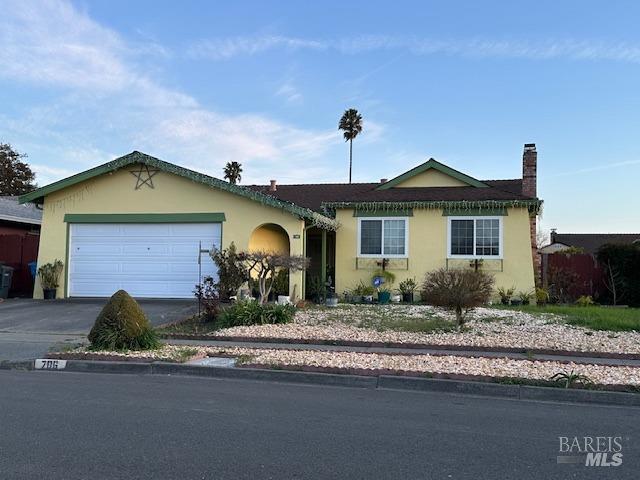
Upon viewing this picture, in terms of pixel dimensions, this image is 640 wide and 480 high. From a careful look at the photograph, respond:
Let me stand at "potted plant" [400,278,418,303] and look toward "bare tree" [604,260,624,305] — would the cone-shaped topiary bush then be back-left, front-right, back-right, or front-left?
back-right

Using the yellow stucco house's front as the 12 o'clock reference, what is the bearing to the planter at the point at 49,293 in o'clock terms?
The planter is roughly at 3 o'clock from the yellow stucco house.

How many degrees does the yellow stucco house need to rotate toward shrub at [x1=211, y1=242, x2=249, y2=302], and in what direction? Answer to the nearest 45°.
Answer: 0° — it already faces it

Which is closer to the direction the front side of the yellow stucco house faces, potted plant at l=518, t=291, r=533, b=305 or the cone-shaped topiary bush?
the cone-shaped topiary bush

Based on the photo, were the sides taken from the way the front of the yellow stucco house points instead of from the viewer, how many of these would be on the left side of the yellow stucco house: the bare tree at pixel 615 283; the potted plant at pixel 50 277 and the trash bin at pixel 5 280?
1

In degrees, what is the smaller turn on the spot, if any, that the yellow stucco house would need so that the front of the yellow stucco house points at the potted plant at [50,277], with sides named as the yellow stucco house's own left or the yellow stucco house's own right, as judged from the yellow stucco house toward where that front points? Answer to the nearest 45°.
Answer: approximately 90° to the yellow stucco house's own right

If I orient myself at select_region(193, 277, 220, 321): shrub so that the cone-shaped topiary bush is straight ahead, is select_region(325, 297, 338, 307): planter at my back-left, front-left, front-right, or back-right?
back-left

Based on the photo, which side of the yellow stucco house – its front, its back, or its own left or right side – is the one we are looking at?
front

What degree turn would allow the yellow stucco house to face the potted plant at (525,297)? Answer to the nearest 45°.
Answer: approximately 90° to its left

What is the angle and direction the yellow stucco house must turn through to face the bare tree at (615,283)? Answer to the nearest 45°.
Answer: approximately 90° to its left

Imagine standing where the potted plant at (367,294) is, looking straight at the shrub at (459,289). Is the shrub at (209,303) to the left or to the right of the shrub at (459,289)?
right

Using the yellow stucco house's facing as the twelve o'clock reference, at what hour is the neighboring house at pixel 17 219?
The neighboring house is roughly at 4 o'clock from the yellow stucco house.

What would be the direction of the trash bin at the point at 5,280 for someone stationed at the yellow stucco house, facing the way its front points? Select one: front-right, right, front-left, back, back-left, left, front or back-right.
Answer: right

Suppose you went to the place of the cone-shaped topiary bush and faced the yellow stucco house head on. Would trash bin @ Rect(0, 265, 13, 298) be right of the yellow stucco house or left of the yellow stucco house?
left

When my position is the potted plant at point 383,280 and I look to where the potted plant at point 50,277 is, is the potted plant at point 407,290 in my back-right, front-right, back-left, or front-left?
back-left

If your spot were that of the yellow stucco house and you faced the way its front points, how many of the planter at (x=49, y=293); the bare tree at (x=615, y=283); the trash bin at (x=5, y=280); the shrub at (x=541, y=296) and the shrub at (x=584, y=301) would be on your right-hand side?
2

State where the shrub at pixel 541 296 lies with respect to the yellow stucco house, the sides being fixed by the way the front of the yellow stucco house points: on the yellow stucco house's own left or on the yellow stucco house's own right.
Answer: on the yellow stucco house's own left

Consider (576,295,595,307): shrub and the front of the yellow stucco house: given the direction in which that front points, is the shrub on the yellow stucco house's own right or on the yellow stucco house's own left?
on the yellow stucco house's own left
